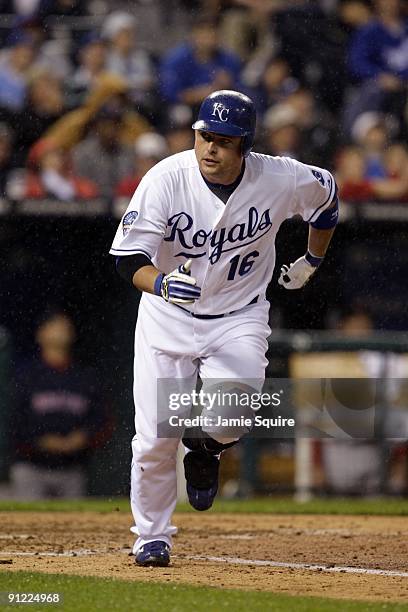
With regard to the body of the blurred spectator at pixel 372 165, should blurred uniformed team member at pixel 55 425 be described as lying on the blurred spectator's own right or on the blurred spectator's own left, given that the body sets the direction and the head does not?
on the blurred spectator's own right

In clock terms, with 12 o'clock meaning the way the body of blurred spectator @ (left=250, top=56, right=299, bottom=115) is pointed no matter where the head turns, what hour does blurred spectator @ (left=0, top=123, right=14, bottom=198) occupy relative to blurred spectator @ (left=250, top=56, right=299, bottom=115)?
blurred spectator @ (left=0, top=123, right=14, bottom=198) is roughly at 2 o'clock from blurred spectator @ (left=250, top=56, right=299, bottom=115).

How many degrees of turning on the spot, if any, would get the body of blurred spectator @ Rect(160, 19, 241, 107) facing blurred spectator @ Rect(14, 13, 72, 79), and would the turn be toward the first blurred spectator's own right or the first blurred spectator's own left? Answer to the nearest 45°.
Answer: approximately 90° to the first blurred spectator's own right

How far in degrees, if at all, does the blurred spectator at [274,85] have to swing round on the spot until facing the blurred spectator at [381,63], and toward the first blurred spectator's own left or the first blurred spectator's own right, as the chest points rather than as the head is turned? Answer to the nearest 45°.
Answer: approximately 90° to the first blurred spectator's own left

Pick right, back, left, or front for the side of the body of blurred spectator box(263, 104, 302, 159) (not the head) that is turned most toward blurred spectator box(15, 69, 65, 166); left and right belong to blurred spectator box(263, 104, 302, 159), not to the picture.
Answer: right

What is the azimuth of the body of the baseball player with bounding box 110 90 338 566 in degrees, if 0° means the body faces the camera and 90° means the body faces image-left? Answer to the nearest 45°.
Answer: approximately 0°
